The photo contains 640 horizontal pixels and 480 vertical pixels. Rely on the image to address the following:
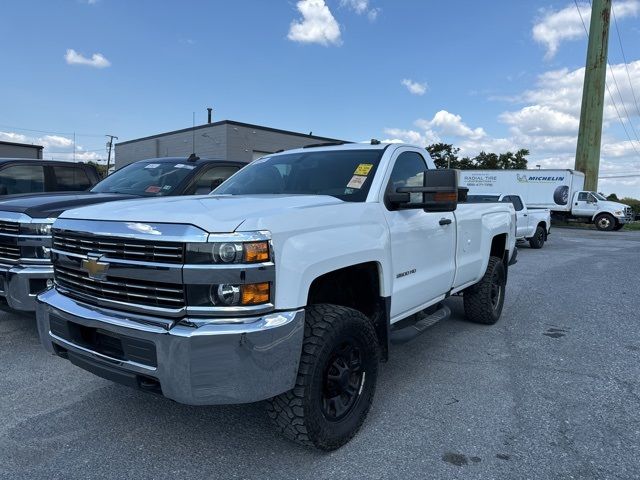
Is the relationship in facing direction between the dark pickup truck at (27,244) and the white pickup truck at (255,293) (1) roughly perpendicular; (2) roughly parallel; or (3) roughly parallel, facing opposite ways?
roughly parallel

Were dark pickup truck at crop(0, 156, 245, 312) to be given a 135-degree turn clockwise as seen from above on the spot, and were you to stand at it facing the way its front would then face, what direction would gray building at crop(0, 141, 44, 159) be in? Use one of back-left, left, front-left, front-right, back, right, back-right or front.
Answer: front

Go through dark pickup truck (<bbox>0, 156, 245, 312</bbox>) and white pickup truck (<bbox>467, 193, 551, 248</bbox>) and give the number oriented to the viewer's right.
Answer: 0

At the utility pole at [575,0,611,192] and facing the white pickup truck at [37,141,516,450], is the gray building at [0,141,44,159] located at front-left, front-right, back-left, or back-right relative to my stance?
front-right

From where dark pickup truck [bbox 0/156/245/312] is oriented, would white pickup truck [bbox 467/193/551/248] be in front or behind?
behind

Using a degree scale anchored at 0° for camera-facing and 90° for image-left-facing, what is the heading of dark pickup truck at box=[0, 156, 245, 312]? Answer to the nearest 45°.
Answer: approximately 45°

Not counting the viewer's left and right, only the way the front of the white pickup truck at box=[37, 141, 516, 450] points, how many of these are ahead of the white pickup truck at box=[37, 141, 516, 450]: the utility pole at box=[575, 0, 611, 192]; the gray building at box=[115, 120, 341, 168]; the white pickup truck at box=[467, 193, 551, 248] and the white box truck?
0

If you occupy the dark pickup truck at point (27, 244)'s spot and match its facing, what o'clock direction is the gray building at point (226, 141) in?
The gray building is roughly at 5 o'clock from the dark pickup truck.

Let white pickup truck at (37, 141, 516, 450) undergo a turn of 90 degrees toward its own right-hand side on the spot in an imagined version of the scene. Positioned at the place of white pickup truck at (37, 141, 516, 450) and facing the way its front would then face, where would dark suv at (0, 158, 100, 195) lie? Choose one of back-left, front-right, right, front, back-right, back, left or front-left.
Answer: front

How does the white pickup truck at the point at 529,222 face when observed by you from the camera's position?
facing the viewer and to the left of the viewer

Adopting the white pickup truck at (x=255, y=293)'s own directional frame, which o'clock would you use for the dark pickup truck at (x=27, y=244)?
The dark pickup truck is roughly at 3 o'clock from the white pickup truck.

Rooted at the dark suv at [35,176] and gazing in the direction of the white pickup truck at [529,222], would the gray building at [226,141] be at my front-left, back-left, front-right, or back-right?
front-left

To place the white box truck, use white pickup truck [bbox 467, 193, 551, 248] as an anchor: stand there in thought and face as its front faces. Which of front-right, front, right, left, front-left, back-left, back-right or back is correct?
back-right

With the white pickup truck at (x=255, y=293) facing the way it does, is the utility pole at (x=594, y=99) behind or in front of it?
behind

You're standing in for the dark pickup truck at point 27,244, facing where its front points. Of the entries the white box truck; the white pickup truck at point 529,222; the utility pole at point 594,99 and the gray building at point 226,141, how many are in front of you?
0

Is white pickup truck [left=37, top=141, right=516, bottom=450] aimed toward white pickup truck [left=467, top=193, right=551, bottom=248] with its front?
no

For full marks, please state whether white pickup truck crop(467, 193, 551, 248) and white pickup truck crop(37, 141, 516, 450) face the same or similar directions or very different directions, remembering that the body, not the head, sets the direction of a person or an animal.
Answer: same or similar directions

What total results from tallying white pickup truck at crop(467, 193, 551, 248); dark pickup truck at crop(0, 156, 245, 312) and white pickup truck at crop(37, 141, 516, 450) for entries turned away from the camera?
0

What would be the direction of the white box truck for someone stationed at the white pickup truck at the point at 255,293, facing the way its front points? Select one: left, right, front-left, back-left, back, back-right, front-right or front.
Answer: back

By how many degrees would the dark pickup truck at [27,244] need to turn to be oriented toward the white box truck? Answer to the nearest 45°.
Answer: approximately 180°
